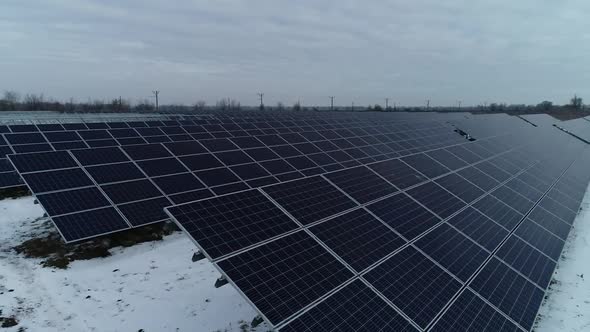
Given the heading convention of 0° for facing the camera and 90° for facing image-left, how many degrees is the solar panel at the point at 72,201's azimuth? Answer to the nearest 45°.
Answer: approximately 315°

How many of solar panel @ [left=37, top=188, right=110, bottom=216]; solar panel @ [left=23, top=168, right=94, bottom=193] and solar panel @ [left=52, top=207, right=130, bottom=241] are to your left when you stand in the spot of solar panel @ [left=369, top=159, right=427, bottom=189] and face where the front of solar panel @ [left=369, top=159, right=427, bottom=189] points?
0

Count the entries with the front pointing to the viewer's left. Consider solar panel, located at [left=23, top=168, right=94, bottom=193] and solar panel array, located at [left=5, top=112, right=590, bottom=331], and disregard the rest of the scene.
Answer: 0

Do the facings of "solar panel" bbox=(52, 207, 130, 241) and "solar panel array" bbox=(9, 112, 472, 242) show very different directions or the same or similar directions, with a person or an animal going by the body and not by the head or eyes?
same or similar directions

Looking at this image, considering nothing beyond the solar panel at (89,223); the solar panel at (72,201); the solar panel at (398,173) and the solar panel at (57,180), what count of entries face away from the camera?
0

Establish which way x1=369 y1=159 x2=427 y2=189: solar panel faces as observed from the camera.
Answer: facing the viewer and to the right of the viewer

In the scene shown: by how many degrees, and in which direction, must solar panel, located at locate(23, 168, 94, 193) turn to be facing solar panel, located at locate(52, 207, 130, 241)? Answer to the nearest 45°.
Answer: approximately 45° to its right

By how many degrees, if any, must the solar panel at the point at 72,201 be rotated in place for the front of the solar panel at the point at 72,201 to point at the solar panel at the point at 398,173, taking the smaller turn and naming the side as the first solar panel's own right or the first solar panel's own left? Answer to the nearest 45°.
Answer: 0° — it already faces it
